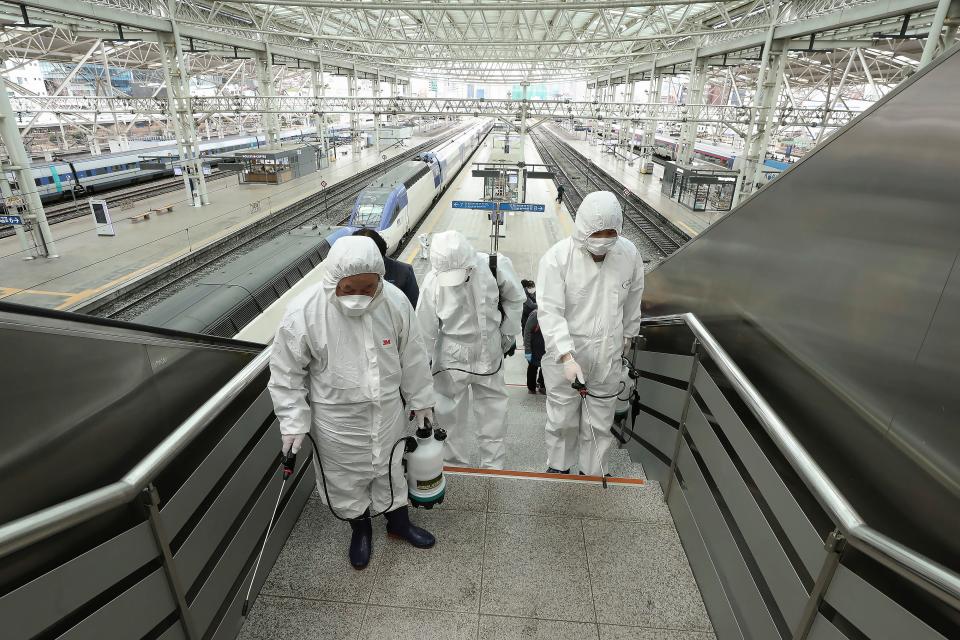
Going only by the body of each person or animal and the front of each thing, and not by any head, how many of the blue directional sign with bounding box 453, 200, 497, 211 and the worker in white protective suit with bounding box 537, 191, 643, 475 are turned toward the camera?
2

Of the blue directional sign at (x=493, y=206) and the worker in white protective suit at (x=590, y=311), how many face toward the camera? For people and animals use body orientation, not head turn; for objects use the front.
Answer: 2

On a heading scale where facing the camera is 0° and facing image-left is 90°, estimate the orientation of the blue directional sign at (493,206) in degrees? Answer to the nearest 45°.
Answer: approximately 0°

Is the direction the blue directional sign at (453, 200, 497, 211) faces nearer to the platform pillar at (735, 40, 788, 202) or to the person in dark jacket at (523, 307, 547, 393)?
the person in dark jacket

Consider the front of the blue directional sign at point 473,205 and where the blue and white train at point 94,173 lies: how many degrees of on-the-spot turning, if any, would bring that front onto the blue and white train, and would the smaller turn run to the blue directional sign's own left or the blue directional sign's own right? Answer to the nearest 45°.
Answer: approximately 135° to the blue directional sign's own right

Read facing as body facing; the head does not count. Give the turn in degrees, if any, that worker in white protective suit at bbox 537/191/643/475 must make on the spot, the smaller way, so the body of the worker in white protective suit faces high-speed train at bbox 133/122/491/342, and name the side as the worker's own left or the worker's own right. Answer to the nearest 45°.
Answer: approximately 135° to the worker's own right

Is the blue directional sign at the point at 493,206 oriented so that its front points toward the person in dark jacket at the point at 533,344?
yes

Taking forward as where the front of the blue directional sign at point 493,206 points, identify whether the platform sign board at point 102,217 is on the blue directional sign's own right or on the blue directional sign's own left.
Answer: on the blue directional sign's own right

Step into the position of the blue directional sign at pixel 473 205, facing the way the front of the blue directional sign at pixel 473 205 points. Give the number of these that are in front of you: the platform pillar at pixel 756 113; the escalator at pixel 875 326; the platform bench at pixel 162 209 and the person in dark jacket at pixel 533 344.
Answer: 2

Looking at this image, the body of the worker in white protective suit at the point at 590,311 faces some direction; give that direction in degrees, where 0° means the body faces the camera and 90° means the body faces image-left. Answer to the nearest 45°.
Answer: approximately 0°

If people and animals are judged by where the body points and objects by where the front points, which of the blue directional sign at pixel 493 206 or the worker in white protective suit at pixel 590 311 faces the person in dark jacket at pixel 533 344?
the blue directional sign

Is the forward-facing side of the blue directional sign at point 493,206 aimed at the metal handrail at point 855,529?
yes
